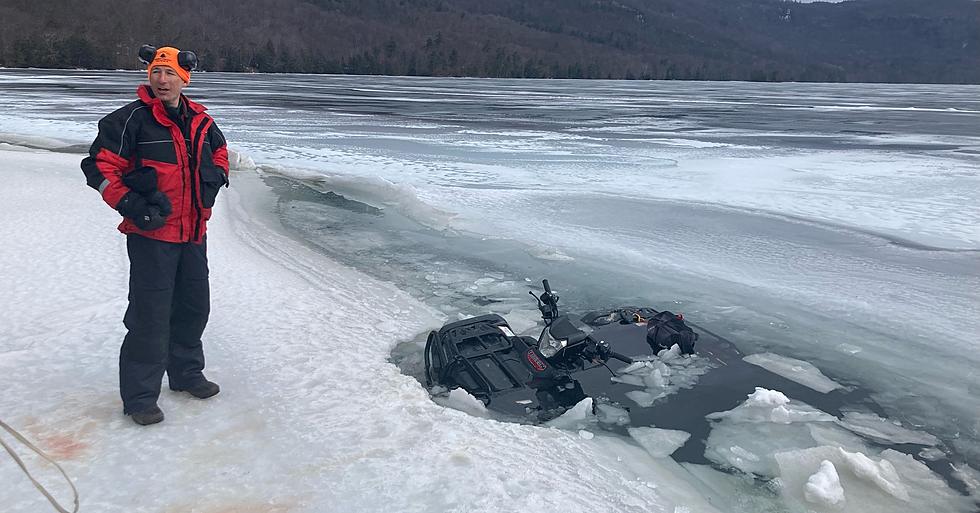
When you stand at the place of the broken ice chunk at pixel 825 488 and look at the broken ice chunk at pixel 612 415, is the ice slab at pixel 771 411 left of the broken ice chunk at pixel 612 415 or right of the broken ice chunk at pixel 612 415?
right

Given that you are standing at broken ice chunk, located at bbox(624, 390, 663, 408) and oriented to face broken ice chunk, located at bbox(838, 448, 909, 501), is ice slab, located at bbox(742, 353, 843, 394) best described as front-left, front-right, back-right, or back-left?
front-left

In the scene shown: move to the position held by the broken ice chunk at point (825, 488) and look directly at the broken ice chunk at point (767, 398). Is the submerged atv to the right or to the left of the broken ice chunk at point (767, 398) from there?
left

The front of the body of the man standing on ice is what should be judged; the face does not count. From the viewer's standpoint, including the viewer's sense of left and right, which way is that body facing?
facing the viewer and to the right of the viewer

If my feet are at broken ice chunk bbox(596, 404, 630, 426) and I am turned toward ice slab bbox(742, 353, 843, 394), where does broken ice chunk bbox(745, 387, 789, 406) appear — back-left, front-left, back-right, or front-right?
front-right

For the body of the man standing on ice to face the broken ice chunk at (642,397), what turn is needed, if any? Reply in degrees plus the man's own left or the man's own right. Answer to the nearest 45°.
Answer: approximately 45° to the man's own left

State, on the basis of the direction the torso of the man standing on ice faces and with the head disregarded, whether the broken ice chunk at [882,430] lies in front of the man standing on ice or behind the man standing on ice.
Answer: in front

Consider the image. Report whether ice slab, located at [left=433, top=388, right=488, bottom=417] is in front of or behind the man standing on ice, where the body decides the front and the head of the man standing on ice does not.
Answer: in front

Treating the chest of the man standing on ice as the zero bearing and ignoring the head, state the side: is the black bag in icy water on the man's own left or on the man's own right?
on the man's own left
